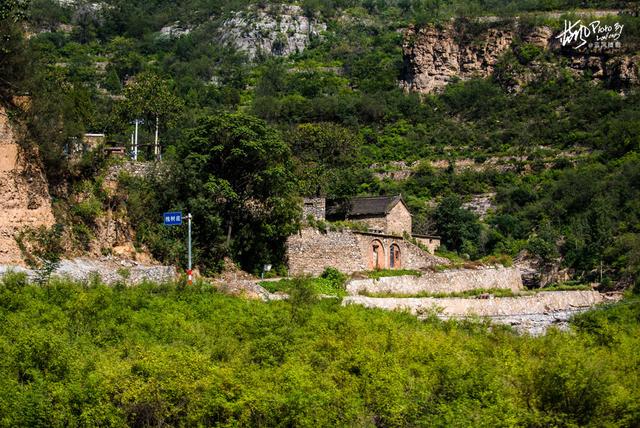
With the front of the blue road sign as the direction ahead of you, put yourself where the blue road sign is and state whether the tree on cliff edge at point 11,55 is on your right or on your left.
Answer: on your right

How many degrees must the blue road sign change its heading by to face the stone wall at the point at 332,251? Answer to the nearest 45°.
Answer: approximately 135° to its left

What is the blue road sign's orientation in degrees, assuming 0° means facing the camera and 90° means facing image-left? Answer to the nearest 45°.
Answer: approximately 0°

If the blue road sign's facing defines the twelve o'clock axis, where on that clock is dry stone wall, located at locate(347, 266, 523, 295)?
The dry stone wall is roughly at 8 o'clock from the blue road sign.

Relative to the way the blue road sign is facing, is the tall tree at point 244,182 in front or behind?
behind
